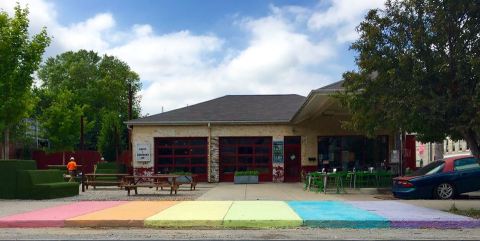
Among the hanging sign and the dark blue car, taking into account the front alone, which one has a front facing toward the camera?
the hanging sign

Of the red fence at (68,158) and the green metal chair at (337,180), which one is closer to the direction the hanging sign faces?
the green metal chair

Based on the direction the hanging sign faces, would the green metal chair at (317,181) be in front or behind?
in front

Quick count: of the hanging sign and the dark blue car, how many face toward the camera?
1

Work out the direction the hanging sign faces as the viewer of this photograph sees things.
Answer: facing the viewer

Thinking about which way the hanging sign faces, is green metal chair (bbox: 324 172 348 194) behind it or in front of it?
in front

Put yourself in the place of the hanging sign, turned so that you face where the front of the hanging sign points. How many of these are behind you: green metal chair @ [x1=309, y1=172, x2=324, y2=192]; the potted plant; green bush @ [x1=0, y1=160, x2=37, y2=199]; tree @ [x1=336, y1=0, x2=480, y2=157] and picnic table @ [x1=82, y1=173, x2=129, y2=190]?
0

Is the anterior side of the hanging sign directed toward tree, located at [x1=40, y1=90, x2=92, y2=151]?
no
